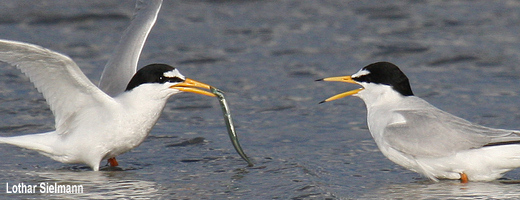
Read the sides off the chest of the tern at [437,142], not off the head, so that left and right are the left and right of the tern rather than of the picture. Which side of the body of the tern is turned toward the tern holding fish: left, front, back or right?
front

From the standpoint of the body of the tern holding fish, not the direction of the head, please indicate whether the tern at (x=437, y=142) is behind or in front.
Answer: in front

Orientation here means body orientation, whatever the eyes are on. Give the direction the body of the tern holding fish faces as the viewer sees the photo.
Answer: to the viewer's right

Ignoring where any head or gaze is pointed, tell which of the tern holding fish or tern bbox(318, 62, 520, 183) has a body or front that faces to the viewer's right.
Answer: the tern holding fish

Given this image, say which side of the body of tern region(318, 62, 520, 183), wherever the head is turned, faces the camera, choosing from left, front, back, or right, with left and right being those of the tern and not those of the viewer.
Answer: left

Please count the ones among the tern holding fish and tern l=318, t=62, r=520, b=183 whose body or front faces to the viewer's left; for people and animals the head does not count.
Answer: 1
